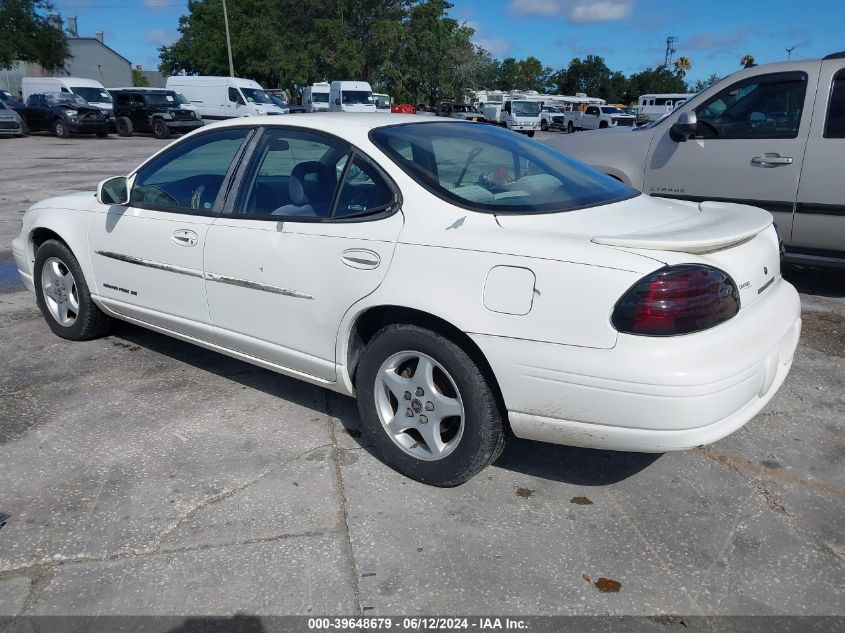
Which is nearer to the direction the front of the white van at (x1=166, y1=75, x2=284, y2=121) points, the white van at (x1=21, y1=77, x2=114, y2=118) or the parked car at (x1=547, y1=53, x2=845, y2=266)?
the parked car

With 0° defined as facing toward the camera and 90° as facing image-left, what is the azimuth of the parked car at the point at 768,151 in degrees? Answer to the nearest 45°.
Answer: approximately 90°

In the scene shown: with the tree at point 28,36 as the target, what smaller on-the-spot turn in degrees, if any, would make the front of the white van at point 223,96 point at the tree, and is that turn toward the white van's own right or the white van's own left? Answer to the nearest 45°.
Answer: approximately 180°

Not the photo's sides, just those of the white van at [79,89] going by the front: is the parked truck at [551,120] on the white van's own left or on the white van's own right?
on the white van's own left

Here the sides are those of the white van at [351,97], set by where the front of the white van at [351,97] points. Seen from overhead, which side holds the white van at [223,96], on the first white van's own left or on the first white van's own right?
on the first white van's own right

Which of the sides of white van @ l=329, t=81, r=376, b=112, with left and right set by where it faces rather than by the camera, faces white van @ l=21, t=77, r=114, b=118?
right

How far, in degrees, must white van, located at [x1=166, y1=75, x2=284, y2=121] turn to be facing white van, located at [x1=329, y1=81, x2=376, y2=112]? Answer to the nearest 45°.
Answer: approximately 90° to its left

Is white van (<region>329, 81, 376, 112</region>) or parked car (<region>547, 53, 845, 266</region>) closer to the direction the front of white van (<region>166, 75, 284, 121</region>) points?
the parked car

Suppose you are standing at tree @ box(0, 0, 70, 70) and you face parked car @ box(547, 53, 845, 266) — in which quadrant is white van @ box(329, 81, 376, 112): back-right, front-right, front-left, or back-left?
front-left

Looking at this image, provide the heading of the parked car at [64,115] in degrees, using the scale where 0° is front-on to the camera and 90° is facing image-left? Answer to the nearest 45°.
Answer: approximately 315°

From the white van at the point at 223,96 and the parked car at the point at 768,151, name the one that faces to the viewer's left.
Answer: the parked car

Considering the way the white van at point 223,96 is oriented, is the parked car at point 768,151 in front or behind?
in front

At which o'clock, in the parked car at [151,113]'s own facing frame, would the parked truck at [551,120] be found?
the parked truck at [551,120] is roughly at 10 o'clock from the parked car at [151,113].

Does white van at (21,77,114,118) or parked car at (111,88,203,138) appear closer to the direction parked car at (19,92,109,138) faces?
the parked car

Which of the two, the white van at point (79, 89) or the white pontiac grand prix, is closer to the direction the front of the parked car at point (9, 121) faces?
the white pontiac grand prix

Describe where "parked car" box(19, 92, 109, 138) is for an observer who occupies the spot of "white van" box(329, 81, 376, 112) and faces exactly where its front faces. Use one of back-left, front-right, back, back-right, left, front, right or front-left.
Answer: front-right

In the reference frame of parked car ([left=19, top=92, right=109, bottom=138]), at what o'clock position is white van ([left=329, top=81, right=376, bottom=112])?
The white van is roughly at 10 o'clock from the parked car.

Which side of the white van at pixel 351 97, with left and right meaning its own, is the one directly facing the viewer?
front
